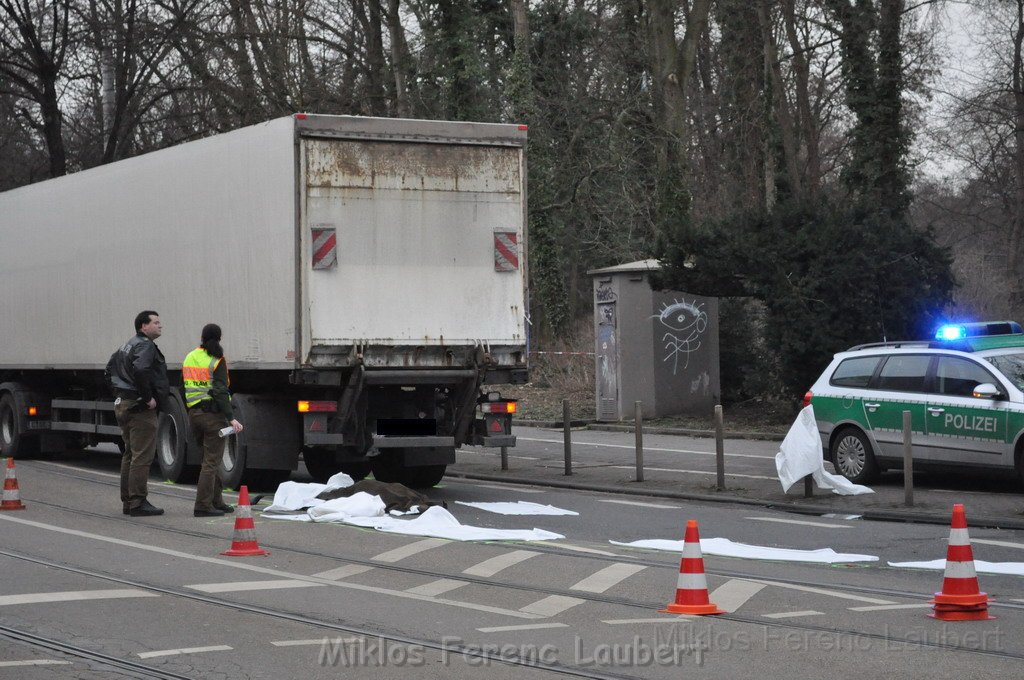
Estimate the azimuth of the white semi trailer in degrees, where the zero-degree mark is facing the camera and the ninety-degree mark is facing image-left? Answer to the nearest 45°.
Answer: approximately 135°

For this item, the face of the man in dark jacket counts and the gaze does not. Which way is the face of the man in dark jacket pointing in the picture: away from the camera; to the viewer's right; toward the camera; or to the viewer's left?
to the viewer's right

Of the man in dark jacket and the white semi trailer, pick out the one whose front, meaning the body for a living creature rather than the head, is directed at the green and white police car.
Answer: the man in dark jacket

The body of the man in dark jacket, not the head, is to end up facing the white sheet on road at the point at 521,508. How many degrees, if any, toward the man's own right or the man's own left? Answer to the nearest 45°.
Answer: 0° — they already face it

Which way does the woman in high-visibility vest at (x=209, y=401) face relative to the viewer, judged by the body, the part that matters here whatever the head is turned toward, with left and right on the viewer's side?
facing away from the viewer and to the right of the viewer

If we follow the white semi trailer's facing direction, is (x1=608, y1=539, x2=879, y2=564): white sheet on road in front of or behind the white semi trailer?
behind

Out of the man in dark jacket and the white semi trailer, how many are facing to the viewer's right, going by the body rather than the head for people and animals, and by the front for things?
1

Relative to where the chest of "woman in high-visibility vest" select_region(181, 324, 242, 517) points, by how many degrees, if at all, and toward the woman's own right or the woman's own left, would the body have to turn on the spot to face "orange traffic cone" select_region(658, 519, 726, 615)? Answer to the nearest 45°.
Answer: approximately 90° to the woman's own right

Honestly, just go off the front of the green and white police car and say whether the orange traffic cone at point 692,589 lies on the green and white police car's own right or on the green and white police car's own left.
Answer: on the green and white police car's own right

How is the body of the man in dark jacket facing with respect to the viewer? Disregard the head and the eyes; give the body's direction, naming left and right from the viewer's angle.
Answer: facing to the right of the viewer

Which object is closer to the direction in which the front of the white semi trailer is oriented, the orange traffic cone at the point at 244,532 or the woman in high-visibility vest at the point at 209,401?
the woman in high-visibility vest
